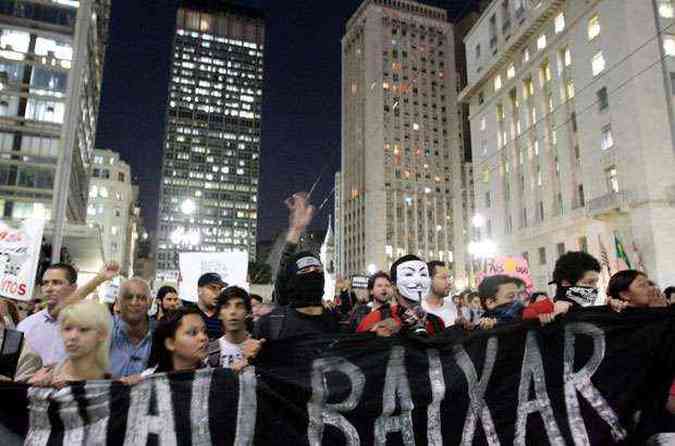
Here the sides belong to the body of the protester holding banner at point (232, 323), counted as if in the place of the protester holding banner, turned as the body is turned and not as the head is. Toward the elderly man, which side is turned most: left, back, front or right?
right

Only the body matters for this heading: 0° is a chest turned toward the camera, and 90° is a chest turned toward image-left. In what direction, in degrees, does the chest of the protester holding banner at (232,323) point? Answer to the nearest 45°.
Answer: approximately 0°

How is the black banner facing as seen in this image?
toward the camera

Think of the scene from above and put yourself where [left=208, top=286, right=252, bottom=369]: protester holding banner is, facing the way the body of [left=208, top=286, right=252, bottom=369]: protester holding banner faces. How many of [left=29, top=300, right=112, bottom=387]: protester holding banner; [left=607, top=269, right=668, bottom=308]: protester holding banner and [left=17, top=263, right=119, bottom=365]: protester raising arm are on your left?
1

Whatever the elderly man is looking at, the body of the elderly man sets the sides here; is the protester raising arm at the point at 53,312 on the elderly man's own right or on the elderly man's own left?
on the elderly man's own right

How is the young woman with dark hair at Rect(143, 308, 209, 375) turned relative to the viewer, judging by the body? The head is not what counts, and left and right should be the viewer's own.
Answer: facing the viewer and to the right of the viewer

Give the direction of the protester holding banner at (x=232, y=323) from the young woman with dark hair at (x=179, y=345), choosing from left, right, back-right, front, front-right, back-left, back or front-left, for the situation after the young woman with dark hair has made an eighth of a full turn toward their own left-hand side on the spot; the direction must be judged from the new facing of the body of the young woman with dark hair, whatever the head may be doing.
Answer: front-left

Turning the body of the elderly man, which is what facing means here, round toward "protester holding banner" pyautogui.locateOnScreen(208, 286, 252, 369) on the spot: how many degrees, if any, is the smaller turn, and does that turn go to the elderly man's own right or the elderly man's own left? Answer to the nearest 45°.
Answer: approximately 45° to the elderly man's own left

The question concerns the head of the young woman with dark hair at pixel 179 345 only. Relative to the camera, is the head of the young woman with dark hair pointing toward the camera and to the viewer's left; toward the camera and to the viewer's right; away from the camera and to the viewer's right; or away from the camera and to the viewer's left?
toward the camera and to the viewer's right

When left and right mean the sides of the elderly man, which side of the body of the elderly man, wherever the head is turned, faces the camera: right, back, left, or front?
front
